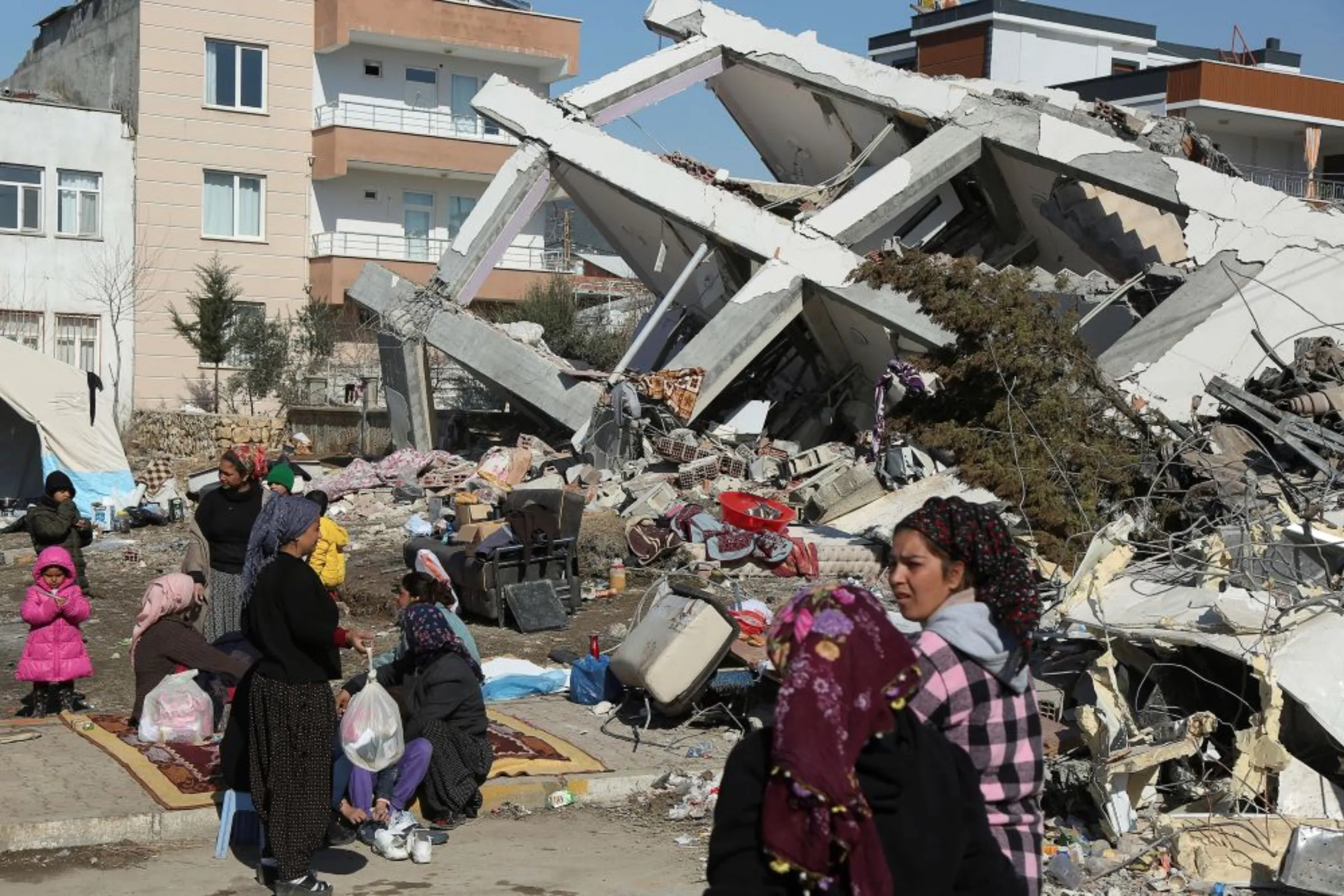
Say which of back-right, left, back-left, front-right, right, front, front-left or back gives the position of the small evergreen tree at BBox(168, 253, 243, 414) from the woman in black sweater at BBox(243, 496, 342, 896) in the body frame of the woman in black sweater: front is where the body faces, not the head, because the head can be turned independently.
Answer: left

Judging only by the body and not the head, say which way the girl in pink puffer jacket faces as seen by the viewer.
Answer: toward the camera

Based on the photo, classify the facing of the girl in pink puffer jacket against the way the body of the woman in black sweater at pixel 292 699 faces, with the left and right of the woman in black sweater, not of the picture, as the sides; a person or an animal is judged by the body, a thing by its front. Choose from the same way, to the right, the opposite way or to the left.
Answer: to the right

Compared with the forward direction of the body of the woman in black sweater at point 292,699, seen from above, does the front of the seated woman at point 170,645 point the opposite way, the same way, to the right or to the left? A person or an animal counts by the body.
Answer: the same way

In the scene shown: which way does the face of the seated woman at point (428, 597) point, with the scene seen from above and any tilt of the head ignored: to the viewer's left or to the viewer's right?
to the viewer's left

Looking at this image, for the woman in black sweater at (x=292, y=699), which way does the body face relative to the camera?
to the viewer's right

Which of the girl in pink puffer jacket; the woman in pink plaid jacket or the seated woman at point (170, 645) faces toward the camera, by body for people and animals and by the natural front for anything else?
the girl in pink puffer jacket

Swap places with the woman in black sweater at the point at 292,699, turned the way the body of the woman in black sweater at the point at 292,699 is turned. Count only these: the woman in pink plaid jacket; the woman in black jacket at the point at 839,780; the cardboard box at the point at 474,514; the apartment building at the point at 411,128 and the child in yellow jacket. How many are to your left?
3

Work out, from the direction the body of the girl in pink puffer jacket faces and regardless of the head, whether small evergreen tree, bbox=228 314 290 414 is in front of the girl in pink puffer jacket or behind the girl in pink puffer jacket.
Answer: behind

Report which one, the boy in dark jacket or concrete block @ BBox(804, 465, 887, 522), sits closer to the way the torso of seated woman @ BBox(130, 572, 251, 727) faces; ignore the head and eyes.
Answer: the concrete block

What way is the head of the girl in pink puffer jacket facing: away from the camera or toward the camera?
toward the camera

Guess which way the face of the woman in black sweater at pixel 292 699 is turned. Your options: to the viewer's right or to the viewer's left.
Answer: to the viewer's right

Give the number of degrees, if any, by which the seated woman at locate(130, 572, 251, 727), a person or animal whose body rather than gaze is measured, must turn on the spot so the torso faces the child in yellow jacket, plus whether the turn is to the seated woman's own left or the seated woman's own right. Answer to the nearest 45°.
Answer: approximately 45° to the seated woman's own left
